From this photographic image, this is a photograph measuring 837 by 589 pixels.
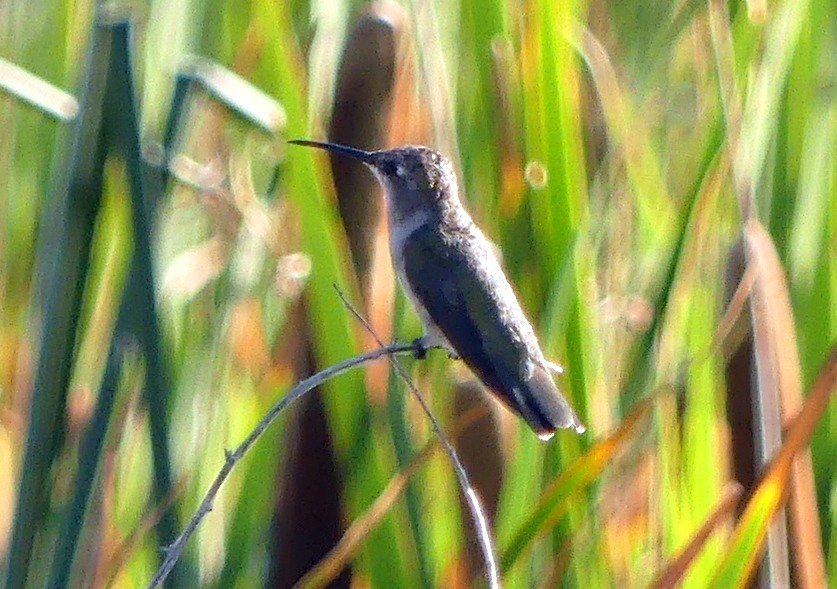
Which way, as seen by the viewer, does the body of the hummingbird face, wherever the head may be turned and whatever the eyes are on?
to the viewer's left

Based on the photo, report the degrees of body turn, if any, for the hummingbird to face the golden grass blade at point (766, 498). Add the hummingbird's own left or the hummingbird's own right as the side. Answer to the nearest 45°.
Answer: approximately 135° to the hummingbird's own left
